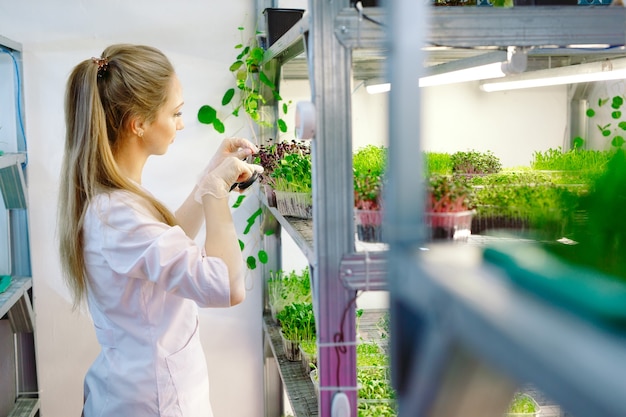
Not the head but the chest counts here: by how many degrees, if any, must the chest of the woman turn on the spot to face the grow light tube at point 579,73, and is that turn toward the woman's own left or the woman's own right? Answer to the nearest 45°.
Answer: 0° — they already face it

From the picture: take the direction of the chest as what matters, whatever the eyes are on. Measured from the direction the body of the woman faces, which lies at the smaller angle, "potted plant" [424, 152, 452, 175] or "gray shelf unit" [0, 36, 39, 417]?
the potted plant

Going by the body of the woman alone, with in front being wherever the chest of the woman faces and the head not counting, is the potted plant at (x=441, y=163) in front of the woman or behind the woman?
in front

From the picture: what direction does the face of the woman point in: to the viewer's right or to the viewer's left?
to the viewer's right

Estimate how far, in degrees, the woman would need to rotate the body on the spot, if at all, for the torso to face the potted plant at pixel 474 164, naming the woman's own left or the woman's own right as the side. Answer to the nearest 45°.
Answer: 0° — they already face it

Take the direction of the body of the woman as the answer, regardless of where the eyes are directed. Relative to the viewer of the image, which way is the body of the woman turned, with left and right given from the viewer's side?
facing to the right of the viewer
